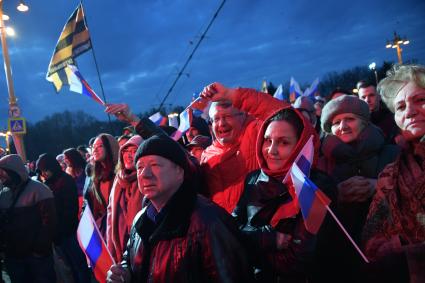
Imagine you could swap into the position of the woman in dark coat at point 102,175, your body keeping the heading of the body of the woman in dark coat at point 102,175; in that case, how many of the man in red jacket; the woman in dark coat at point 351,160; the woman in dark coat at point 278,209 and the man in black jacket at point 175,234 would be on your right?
0

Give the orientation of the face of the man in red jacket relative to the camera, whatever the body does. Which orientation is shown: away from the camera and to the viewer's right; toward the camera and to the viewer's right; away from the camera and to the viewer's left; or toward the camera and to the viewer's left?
toward the camera and to the viewer's left

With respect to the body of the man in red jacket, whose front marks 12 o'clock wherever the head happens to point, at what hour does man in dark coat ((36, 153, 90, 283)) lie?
The man in dark coat is roughly at 3 o'clock from the man in red jacket.

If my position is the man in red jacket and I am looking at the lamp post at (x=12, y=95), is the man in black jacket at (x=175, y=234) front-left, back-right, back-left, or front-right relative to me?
back-left

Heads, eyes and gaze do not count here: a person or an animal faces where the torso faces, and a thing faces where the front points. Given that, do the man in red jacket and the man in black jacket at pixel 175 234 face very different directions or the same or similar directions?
same or similar directions

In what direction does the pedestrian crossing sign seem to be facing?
toward the camera

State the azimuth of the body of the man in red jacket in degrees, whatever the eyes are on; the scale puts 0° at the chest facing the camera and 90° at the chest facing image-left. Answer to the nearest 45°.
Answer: approximately 45°

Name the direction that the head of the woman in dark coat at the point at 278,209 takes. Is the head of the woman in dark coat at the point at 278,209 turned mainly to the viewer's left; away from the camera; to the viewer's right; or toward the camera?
toward the camera

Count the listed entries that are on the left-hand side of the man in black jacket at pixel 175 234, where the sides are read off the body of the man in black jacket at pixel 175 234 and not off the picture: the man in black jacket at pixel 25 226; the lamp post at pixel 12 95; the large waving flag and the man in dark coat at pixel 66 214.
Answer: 0

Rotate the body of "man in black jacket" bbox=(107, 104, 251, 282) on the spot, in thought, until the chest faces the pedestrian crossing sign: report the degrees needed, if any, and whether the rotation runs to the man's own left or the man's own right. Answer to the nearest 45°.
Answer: approximately 90° to the man's own right

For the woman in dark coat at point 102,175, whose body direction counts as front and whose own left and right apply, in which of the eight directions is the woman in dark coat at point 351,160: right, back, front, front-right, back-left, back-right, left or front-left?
left

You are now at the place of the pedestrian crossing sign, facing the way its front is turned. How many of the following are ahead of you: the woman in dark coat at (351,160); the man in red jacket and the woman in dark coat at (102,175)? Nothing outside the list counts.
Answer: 3

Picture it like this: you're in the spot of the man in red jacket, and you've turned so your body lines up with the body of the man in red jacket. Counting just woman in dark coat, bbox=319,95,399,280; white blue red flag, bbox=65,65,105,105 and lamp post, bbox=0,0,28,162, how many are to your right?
2

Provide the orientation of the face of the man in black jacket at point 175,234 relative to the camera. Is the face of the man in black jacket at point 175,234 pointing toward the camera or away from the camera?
toward the camera

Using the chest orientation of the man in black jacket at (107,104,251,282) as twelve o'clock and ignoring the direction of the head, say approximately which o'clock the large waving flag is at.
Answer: The large waving flag is roughly at 4 o'clock from the man in black jacket.

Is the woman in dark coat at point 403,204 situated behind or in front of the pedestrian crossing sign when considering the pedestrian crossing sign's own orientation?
in front
